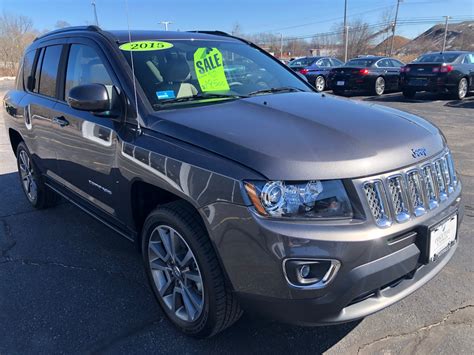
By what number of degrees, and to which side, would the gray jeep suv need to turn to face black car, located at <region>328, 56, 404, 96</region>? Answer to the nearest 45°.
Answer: approximately 135° to its left

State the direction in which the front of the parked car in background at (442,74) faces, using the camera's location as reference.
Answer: facing away from the viewer and to the right of the viewer

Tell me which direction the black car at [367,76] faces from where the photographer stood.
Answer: facing away from the viewer and to the right of the viewer

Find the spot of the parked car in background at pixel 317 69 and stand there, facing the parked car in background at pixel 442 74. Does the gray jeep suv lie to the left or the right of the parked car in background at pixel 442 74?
right

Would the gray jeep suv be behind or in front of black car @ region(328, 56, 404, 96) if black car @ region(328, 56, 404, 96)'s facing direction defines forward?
behind

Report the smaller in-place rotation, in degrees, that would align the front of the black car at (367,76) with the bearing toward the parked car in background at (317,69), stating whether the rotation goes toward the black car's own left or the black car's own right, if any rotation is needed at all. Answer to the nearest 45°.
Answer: approximately 90° to the black car's own left

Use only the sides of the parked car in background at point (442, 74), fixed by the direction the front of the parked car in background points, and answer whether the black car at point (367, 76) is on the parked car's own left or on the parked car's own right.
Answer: on the parked car's own left
